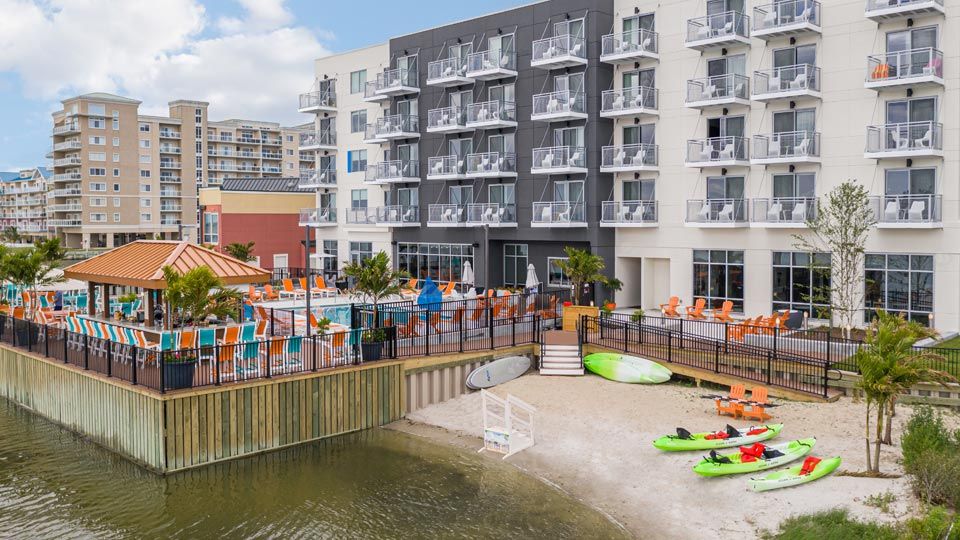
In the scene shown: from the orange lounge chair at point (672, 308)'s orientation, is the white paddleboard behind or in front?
in front

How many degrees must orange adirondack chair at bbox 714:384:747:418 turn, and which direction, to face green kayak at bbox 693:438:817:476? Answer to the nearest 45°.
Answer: approximately 45° to its left

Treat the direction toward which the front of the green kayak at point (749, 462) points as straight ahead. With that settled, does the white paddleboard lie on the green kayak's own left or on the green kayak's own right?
on the green kayak's own left

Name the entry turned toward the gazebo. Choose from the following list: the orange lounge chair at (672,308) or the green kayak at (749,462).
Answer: the orange lounge chair

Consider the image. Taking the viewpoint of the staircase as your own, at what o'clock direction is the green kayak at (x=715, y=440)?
The green kayak is roughly at 11 o'clock from the staircase.

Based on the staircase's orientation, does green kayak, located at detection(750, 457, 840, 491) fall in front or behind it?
in front

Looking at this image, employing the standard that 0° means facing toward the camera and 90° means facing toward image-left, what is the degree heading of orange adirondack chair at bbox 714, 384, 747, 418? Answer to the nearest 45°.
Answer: approximately 45°

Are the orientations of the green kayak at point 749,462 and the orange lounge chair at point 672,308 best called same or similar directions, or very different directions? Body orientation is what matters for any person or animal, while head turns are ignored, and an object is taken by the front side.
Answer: very different directions

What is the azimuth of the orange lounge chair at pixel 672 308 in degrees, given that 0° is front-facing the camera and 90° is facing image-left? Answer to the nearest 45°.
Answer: approximately 45°

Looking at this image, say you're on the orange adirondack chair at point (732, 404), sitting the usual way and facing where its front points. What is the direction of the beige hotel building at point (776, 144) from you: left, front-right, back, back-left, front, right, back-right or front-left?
back-right

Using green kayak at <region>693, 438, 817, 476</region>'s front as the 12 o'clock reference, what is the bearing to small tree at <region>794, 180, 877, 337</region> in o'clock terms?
The small tree is roughly at 11 o'clock from the green kayak.

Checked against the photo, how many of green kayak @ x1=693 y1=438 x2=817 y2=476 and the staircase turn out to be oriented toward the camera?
1

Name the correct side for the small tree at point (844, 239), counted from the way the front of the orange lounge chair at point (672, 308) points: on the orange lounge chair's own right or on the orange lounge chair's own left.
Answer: on the orange lounge chair's own left
